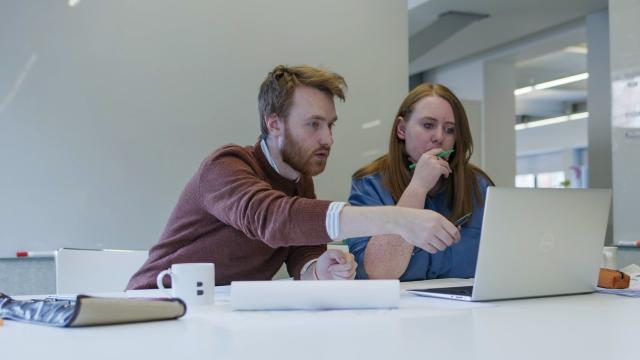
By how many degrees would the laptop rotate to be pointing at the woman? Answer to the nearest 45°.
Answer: approximately 45° to its right

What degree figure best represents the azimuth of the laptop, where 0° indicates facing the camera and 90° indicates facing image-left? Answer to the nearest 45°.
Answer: approximately 135°

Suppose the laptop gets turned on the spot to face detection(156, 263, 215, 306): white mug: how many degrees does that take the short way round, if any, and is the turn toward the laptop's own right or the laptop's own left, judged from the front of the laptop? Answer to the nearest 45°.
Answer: approximately 45° to the laptop's own left

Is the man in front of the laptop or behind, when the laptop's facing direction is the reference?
in front

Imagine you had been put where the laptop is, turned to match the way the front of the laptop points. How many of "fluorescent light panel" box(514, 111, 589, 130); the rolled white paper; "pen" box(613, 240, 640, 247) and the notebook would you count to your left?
2

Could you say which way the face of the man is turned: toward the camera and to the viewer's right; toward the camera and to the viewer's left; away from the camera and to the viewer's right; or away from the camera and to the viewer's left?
toward the camera and to the viewer's right

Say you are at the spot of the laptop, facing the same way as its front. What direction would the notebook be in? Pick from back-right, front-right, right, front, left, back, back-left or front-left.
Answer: left

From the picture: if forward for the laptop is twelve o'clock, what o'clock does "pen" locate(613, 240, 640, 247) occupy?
The pen is roughly at 2 o'clock from the laptop.

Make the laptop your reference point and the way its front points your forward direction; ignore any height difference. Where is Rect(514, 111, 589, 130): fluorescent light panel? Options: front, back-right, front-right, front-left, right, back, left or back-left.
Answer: front-right

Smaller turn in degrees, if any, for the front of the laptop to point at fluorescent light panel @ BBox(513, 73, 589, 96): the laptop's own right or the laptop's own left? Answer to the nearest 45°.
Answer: approximately 45° to the laptop's own right

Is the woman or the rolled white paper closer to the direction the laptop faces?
the woman

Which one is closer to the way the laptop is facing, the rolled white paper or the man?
the man

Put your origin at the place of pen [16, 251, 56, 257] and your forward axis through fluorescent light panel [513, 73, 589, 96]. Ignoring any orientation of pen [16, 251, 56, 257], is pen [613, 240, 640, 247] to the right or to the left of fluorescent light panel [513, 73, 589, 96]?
right

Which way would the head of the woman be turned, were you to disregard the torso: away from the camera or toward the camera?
toward the camera

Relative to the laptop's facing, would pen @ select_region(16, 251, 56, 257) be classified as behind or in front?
in front
